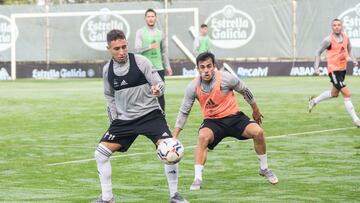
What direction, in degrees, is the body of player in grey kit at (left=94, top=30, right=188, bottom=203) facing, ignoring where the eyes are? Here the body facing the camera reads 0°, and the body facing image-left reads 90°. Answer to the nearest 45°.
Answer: approximately 0°

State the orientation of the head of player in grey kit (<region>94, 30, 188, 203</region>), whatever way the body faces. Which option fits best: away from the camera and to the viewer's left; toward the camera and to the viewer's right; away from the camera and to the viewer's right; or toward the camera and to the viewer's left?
toward the camera and to the viewer's right
